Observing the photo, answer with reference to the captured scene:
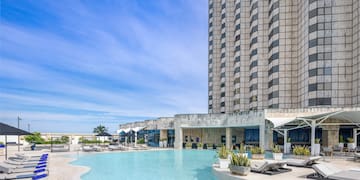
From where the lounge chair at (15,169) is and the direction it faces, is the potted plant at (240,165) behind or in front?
in front

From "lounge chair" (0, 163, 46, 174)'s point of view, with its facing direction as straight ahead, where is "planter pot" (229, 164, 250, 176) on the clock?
The planter pot is roughly at 1 o'clock from the lounge chair.

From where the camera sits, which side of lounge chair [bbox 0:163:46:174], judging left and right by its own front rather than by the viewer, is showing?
right

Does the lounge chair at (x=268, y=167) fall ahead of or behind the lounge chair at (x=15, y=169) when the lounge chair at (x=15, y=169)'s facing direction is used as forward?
ahead
